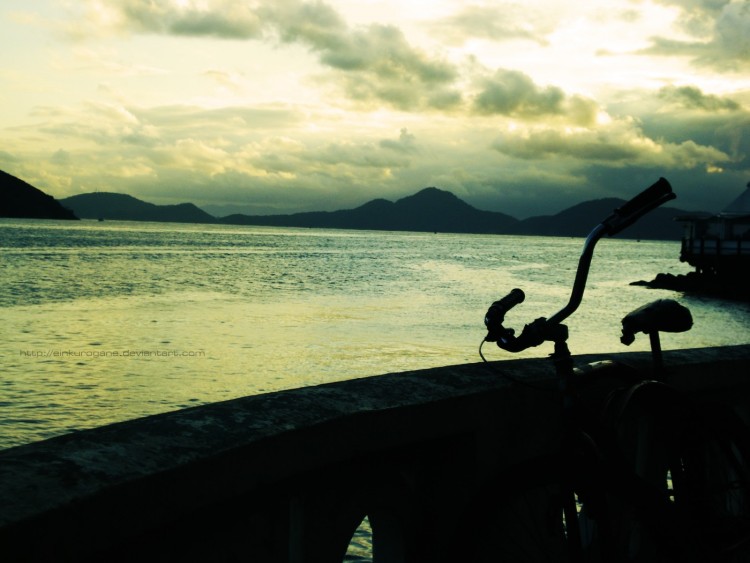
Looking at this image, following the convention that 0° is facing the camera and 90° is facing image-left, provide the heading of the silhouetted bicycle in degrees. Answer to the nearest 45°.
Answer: approximately 45°
